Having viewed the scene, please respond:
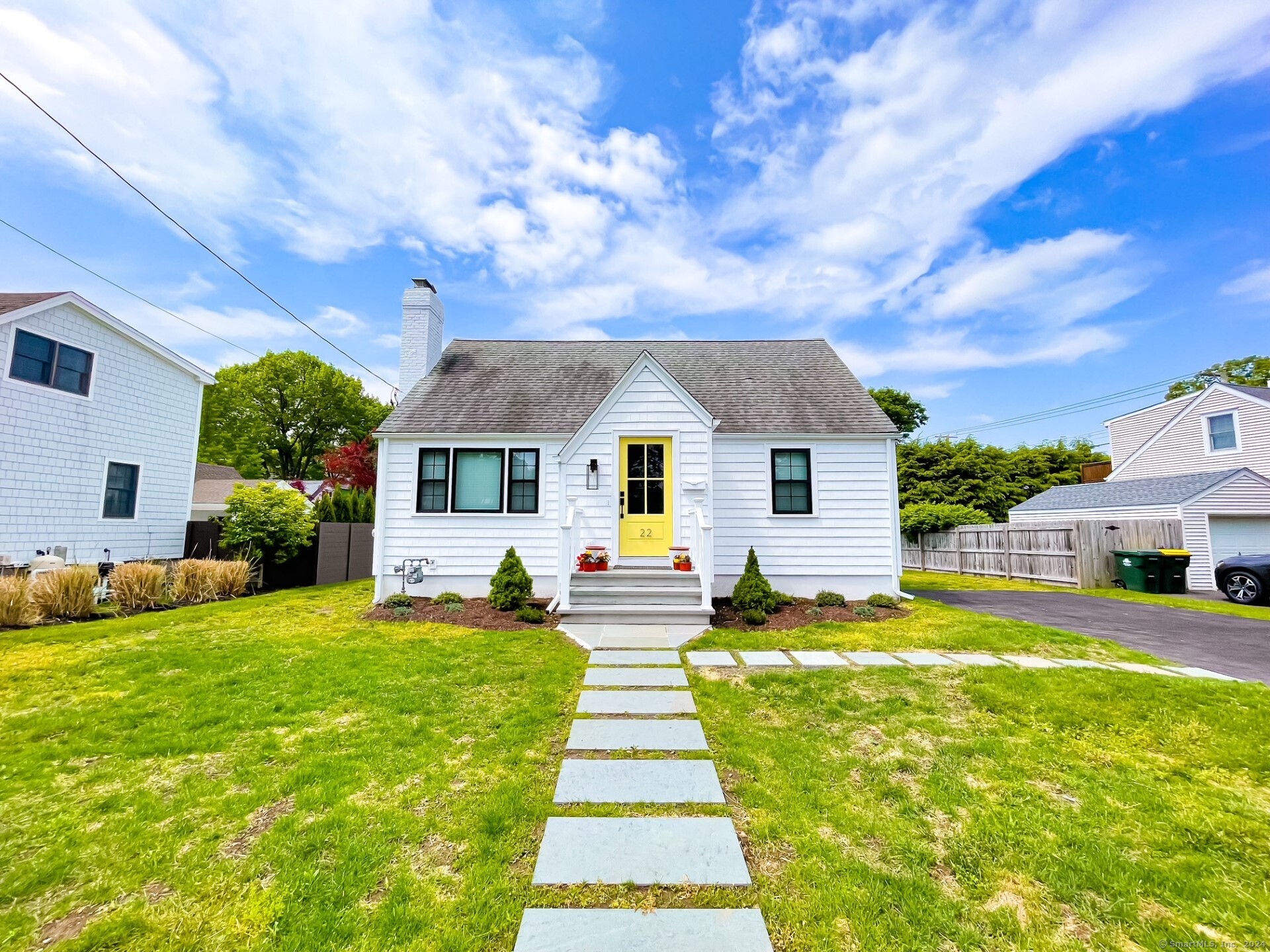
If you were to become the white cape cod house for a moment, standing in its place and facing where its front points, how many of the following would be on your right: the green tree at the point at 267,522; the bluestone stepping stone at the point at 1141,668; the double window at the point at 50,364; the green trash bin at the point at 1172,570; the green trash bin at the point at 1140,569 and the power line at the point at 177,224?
3

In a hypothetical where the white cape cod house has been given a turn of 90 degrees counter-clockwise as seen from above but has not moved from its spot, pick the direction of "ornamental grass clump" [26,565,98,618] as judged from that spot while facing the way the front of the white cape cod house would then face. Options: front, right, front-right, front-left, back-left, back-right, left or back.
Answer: back

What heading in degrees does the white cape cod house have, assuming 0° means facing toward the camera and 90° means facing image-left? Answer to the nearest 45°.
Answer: approximately 0°

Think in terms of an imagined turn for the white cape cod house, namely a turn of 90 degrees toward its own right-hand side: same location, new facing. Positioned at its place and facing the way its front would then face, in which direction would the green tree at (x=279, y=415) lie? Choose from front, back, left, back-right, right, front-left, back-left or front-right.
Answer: front-right

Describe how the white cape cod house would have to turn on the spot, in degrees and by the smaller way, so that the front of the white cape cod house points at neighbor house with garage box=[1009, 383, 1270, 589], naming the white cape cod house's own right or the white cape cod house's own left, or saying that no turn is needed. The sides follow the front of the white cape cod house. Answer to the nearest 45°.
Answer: approximately 90° to the white cape cod house's own left

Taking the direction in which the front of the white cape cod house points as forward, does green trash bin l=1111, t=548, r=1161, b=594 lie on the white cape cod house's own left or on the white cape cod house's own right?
on the white cape cod house's own left

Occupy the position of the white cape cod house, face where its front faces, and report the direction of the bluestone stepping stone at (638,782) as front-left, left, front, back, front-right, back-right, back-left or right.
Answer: front

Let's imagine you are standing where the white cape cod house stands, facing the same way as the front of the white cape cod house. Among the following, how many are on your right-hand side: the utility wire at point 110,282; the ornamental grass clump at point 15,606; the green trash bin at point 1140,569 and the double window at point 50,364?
3

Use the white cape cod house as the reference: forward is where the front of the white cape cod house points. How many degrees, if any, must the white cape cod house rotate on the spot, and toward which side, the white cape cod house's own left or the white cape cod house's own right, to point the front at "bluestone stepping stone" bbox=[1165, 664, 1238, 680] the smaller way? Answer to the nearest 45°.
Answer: approximately 45° to the white cape cod house's own left

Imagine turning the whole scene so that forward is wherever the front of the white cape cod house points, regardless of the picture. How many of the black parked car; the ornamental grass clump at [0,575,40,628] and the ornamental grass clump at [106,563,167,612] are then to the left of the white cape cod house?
1

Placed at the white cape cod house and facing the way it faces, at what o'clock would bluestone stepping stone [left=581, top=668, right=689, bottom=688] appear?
The bluestone stepping stone is roughly at 12 o'clock from the white cape cod house.

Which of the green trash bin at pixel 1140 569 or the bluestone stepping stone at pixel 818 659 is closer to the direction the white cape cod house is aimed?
the bluestone stepping stone

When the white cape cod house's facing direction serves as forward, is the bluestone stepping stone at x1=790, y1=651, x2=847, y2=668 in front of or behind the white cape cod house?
in front

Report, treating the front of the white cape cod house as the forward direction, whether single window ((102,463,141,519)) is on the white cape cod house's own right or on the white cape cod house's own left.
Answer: on the white cape cod house's own right

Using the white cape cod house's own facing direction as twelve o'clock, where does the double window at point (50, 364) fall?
The double window is roughly at 3 o'clock from the white cape cod house.
